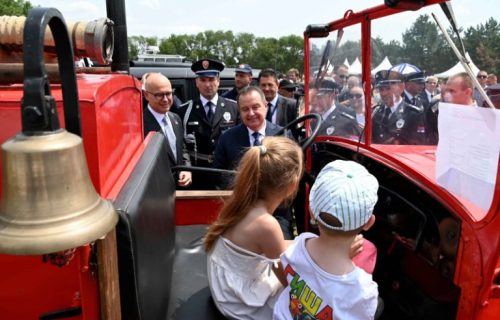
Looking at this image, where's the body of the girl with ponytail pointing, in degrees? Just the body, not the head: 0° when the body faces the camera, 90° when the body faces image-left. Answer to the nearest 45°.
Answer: approximately 225°

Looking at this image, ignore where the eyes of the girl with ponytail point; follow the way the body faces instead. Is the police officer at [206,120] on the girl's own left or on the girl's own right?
on the girl's own left

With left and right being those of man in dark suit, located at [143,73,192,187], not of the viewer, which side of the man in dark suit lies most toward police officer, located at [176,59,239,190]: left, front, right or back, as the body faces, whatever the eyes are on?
left
